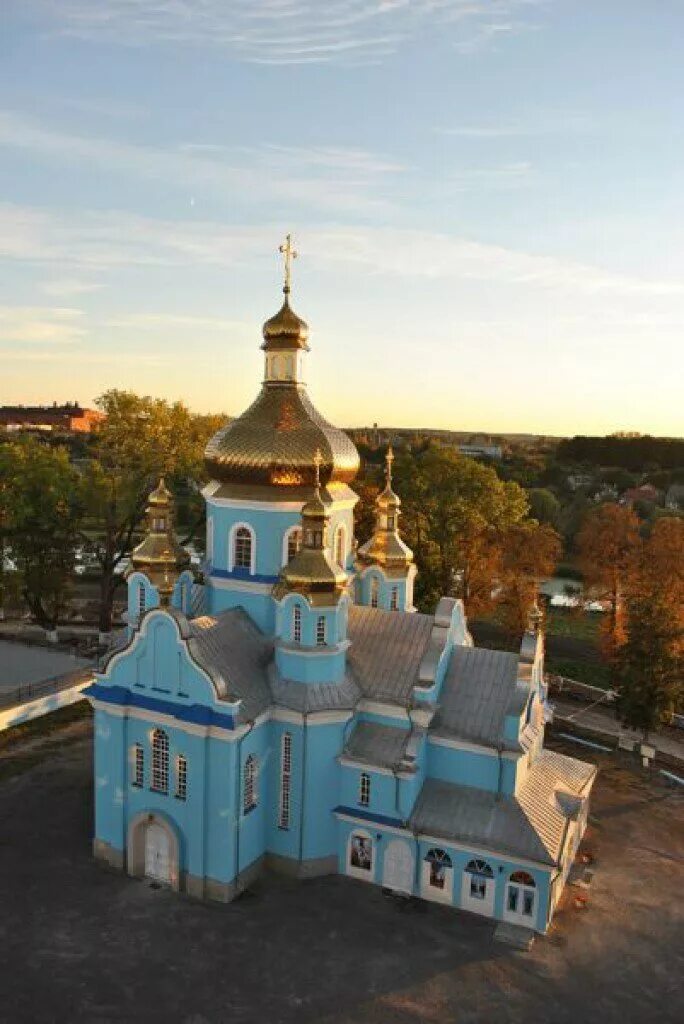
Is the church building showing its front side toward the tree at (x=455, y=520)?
no

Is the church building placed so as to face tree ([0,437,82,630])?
no

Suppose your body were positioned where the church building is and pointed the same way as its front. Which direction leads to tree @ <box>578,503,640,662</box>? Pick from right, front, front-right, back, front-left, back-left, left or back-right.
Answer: left

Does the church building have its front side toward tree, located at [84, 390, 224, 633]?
no
